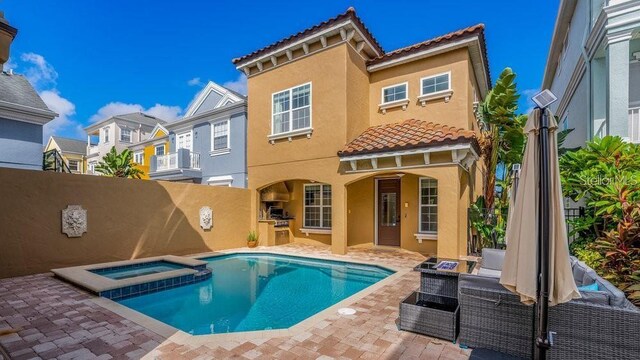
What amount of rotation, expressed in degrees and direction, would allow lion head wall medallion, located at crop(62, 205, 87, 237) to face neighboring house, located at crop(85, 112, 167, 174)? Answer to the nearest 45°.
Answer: approximately 180°

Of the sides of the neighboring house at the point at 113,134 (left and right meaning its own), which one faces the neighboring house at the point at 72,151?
right

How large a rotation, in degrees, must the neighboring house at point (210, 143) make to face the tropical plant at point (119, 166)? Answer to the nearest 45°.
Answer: approximately 90° to its right

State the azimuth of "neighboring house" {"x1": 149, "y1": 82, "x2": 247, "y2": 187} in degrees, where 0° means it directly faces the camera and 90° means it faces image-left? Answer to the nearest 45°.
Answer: approximately 45°

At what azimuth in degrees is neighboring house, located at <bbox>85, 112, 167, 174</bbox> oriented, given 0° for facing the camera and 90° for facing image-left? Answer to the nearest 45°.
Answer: approximately 45°

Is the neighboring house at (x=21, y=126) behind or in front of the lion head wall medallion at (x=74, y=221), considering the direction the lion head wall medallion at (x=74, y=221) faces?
behind

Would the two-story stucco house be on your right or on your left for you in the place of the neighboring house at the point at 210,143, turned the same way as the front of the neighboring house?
on your left
